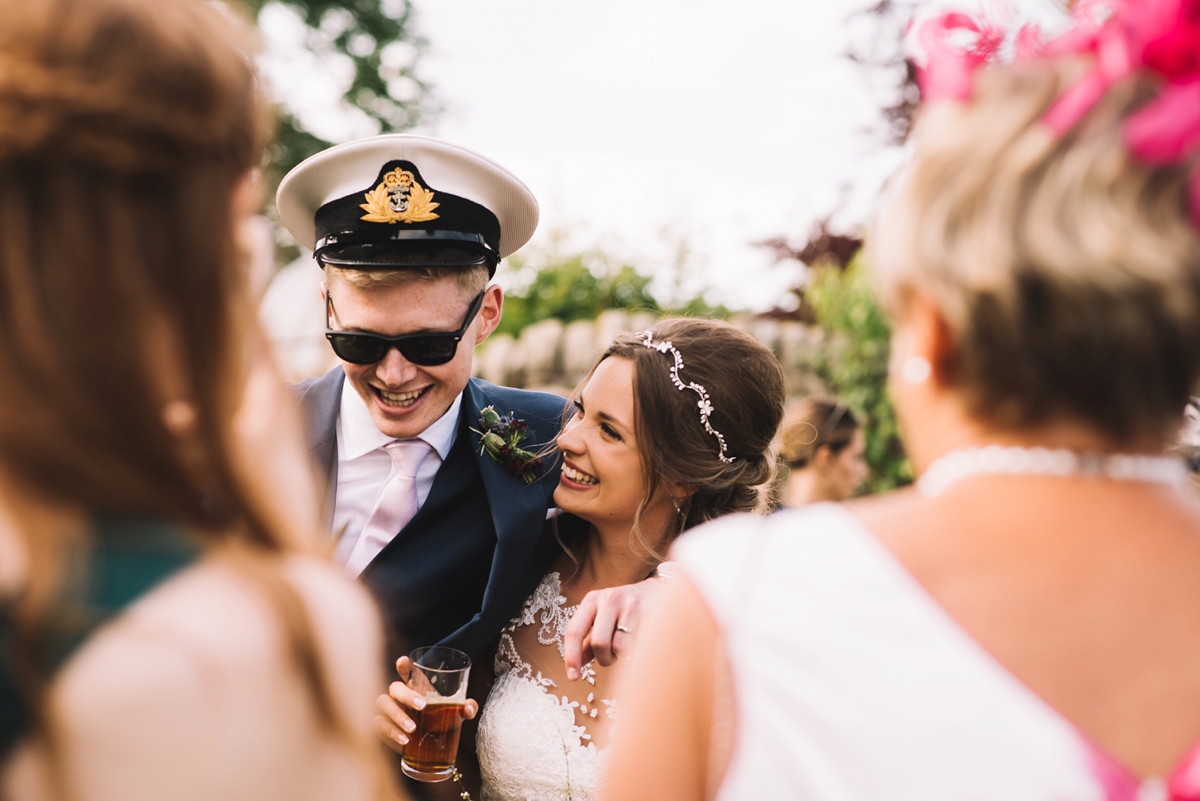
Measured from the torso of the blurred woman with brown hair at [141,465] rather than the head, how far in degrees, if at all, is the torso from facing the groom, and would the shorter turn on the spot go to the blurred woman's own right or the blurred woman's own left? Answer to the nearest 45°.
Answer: approximately 45° to the blurred woman's own left

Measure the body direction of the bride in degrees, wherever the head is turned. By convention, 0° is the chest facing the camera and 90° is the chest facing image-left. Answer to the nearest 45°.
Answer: approximately 45°

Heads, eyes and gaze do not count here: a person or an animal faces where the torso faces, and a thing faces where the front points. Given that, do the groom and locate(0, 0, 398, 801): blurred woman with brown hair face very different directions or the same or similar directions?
very different directions

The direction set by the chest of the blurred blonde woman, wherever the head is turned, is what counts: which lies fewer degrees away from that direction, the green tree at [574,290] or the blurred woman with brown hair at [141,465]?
the green tree

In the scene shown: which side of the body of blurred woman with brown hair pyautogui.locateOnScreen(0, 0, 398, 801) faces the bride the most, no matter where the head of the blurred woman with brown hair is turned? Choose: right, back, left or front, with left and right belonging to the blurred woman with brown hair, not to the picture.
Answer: front

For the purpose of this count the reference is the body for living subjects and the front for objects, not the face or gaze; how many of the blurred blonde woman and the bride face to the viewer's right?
0

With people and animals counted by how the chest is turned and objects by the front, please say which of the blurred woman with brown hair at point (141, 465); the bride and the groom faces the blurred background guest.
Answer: the blurred woman with brown hair

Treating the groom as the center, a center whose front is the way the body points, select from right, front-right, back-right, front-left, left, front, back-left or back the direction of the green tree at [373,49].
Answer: back-right

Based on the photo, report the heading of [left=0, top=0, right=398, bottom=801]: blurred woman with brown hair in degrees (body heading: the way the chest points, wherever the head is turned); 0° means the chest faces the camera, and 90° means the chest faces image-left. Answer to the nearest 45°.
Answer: approximately 225°

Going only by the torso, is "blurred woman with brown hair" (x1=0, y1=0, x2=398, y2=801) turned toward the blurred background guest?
yes

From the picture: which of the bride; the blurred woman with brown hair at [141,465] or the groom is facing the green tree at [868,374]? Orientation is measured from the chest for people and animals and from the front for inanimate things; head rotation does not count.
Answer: the blurred woman with brown hair

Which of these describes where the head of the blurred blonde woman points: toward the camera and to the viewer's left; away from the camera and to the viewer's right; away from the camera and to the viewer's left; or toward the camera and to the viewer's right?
away from the camera and to the viewer's left

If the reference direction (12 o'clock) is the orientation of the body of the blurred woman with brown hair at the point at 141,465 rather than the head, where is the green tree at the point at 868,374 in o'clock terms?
The green tree is roughly at 12 o'clock from the blurred woman with brown hair.

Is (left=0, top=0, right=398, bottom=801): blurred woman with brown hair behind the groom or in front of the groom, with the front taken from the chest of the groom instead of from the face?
in front

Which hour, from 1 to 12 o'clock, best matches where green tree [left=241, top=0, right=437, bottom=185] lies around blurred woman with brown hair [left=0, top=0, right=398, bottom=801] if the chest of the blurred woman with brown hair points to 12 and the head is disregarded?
The green tree is roughly at 11 o'clock from the blurred woman with brown hair.

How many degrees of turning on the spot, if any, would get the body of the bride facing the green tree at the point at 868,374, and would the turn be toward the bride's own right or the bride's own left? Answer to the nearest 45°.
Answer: approximately 135° to the bride's own right
